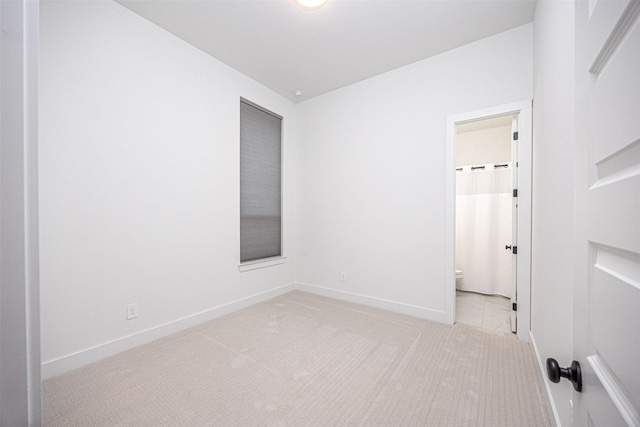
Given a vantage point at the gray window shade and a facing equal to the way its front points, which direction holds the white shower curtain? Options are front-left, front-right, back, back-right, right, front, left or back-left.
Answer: front-left

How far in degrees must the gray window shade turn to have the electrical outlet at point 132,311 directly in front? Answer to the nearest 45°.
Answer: approximately 90° to its right

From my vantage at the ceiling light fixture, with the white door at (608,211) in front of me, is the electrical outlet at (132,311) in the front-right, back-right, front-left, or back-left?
back-right

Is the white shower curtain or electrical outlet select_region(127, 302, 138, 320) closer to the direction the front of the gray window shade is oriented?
the white shower curtain

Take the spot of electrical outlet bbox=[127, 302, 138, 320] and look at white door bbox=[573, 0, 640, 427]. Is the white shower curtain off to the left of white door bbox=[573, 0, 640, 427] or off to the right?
left

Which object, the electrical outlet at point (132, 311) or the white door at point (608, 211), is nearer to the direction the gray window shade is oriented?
the white door

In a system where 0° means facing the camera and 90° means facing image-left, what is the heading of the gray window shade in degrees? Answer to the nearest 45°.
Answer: approximately 315°

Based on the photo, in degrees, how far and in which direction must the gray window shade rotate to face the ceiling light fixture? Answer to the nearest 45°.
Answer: approximately 45° to its right

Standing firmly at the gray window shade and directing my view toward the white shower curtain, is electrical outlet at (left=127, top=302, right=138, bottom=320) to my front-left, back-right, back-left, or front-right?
back-right

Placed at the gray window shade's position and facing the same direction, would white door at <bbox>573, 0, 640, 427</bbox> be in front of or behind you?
in front
